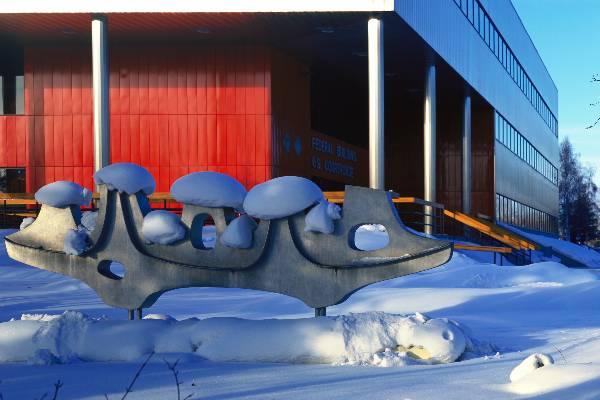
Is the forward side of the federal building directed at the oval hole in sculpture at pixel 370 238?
yes

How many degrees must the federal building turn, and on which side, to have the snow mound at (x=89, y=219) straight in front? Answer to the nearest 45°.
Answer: approximately 45° to its right

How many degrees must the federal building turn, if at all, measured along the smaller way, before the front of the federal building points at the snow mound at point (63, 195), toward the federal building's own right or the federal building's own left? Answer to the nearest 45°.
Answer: approximately 45° to the federal building's own right

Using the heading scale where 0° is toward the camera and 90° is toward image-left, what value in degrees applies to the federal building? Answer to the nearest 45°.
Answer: approximately 315°

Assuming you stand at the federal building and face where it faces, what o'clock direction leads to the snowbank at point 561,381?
The snowbank is roughly at 1 o'clock from the federal building.

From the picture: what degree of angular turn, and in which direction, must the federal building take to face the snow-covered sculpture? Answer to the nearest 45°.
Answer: approximately 45° to its right

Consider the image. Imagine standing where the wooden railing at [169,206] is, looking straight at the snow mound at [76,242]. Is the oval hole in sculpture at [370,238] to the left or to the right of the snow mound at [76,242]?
left

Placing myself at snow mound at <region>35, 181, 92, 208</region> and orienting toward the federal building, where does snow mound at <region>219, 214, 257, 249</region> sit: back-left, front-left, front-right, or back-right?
front-right

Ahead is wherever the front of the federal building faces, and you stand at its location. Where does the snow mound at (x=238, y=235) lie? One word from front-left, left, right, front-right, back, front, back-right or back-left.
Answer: front-right

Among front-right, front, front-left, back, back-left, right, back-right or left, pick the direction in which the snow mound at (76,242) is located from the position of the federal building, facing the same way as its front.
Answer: front-right
